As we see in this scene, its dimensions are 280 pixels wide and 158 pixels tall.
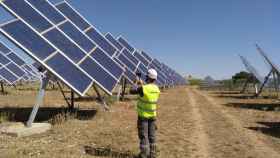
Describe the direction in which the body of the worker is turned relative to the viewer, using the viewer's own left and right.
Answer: facing away from the viewer and to the left of the viewer

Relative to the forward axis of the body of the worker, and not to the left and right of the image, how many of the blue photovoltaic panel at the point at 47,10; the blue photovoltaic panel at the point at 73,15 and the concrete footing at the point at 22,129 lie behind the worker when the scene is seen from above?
0

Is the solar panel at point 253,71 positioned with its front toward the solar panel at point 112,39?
no

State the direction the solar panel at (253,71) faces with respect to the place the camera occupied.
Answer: facing to the right of the viewer

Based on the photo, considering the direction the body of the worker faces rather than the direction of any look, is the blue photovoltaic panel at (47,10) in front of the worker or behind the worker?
in front

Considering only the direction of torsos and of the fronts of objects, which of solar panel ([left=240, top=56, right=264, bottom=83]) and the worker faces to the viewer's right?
the solar panel

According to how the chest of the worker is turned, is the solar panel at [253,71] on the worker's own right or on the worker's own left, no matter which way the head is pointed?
on the worker's own right

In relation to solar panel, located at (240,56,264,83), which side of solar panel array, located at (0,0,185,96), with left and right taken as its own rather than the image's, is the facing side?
left
